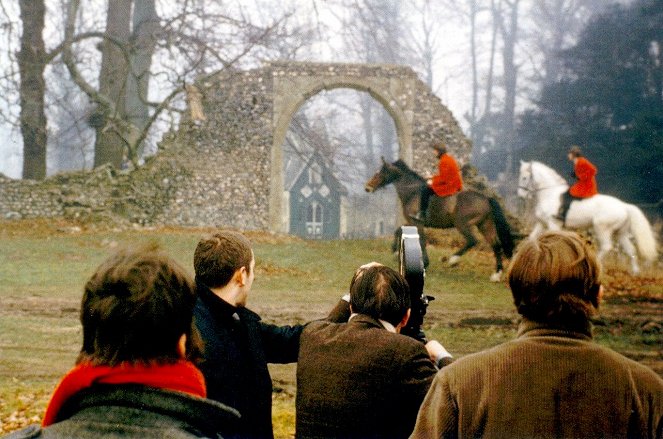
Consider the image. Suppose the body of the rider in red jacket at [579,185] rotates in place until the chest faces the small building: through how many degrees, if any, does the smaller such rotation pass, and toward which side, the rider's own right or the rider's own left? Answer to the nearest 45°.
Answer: approximately 45° to the rider's own right

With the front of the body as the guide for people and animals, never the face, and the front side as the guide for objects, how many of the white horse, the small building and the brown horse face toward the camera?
1

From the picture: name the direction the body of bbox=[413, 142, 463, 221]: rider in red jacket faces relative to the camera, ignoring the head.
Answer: to the viewer's left

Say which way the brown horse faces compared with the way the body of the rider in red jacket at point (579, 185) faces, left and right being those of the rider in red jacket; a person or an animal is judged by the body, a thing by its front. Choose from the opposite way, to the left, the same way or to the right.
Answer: the same way

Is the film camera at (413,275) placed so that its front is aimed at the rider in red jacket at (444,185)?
yes

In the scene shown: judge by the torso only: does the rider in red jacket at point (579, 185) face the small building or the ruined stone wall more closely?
the ruined stone wall

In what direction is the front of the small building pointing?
toward the camera

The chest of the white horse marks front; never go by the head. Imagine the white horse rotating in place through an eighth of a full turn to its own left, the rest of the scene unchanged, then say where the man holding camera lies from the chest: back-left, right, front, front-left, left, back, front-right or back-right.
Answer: front-left

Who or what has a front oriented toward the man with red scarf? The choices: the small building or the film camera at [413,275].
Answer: the small building

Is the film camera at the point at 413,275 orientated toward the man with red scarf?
no

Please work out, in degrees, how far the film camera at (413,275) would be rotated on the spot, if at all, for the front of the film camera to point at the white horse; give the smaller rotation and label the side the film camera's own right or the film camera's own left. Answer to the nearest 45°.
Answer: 0° — it already faces it

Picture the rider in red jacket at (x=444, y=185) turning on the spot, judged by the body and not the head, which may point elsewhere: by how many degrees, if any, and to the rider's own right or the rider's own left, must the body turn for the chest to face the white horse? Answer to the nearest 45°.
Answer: approximately 180°

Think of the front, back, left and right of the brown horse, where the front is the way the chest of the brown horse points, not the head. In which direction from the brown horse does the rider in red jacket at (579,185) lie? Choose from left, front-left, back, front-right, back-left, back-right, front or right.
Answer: back

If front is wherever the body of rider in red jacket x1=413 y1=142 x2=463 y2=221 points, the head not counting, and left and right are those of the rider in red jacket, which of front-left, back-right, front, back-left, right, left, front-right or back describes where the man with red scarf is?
left

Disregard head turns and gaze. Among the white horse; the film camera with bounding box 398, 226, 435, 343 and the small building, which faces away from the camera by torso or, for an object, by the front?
the film camera

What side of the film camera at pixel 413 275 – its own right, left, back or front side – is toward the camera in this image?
back

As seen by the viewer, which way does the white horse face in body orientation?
to the viewer's left

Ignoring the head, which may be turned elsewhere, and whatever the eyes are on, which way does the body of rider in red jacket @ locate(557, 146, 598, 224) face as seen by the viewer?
to the viewer's left

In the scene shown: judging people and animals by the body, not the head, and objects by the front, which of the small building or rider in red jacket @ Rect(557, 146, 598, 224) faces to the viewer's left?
the rider in red jacket

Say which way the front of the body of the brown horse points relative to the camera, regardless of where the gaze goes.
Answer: to the viewer's left

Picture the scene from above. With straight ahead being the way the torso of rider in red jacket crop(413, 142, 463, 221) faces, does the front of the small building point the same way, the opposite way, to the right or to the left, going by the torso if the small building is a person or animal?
to the left

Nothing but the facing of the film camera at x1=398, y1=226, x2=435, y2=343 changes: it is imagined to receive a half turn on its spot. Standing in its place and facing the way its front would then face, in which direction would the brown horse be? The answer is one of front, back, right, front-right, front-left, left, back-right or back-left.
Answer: back
